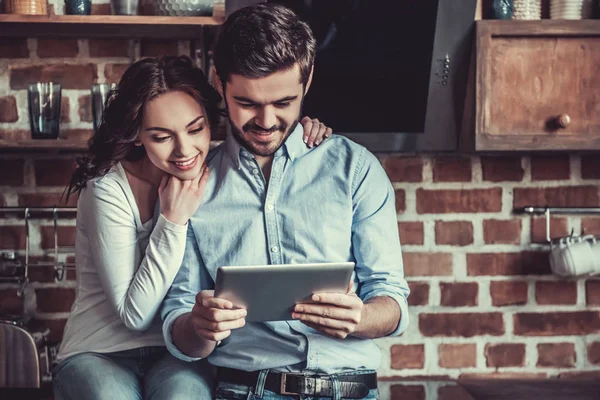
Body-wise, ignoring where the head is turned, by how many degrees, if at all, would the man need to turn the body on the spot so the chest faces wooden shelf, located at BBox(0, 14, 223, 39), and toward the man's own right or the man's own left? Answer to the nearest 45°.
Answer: approximately 135° to the man's own right

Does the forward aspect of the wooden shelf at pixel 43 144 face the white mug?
no

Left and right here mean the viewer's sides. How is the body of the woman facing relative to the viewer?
facing the viewer and to the right of the viewer

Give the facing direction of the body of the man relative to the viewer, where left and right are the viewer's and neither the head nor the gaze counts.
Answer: facing the viewer

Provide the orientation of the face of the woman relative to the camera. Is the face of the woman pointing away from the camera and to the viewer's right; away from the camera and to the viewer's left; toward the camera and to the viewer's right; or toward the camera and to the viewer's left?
toward the camera and to the viewer's right

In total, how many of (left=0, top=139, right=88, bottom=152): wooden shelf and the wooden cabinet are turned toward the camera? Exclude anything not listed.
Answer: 2

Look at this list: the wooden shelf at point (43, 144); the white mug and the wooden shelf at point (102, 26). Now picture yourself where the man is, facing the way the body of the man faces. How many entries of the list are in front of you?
0

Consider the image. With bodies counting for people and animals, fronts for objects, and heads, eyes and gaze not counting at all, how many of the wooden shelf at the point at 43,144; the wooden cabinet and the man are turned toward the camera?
3

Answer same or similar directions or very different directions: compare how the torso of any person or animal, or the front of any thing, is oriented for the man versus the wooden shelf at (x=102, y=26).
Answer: same or similar directions

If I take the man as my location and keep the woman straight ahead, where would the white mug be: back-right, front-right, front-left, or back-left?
back-right

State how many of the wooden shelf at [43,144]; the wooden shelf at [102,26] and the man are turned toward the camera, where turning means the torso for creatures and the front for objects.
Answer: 3

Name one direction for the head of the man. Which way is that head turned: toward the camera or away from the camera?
toward the camera

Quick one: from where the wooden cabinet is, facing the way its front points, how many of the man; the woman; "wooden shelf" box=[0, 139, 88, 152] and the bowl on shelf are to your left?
0

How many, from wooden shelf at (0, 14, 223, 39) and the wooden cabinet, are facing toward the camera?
2

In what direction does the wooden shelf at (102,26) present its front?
toward the camera

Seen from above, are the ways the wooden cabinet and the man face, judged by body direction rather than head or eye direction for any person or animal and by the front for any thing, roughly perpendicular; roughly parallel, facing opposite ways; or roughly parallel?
roughly parallel

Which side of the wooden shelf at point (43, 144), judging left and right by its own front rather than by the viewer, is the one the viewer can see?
front

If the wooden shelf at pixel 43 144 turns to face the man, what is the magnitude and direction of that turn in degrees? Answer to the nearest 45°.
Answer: approximately 45° to its left

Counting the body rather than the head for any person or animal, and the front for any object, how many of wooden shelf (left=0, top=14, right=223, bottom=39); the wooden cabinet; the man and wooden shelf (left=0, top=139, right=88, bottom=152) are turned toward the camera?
4
